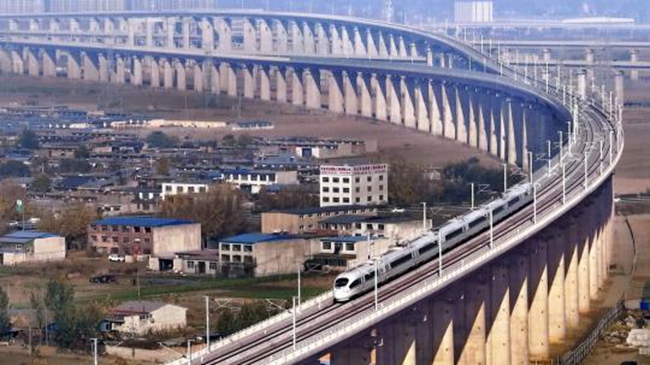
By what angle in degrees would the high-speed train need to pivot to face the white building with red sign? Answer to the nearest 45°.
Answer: approximately 135° to its right

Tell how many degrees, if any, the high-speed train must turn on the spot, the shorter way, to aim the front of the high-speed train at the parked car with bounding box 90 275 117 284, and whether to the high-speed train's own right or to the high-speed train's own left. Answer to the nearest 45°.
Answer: approximately 90° to the high-speed train's own right

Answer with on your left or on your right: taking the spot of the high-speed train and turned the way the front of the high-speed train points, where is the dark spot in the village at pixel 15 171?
on your right

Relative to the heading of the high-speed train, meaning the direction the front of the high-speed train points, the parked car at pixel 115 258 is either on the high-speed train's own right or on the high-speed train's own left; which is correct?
on the high-speed train's own right

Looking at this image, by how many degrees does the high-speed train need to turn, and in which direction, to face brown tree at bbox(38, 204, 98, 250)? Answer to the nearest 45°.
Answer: approximately 90° to its right

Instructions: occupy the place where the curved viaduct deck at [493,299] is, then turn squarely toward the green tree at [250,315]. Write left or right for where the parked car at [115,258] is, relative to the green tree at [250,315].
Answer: right

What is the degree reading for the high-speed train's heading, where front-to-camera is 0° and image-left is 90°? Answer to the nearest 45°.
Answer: approximately 45°

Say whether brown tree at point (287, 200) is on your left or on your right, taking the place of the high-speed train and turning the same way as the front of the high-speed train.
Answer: on your right
